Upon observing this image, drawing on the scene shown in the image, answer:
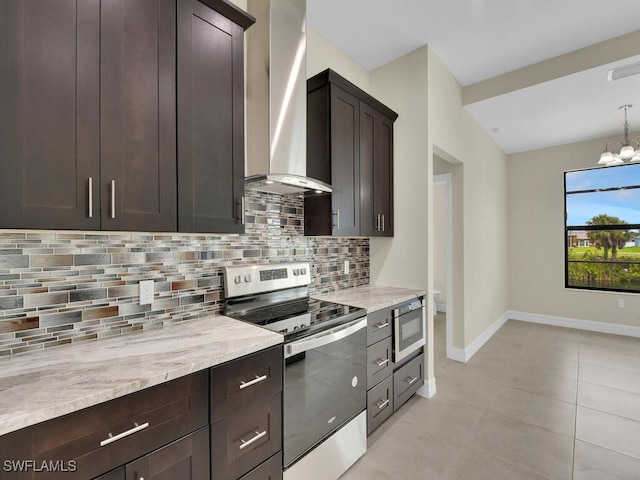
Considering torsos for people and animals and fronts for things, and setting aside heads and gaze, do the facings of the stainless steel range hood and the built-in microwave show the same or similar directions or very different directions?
same or similar directions

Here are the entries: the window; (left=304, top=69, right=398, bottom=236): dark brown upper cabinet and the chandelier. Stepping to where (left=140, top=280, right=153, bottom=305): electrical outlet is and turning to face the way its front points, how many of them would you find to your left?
3

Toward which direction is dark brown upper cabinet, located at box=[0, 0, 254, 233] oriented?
toward the camera

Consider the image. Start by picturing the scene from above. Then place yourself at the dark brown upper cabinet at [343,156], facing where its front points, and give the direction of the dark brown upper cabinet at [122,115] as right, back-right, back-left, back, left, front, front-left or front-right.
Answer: right

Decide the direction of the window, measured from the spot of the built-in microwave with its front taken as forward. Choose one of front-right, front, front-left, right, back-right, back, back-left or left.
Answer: left

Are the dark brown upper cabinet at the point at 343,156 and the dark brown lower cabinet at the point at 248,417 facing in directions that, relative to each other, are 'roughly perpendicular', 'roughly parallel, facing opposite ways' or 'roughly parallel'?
roughly parallel

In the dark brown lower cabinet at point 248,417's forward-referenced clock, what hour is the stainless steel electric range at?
The stainless steel electric range is roughly at 9 o'clock from the dark brown lower cabinet.

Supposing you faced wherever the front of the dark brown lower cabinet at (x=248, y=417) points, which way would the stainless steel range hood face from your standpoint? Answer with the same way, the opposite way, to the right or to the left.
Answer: the same way

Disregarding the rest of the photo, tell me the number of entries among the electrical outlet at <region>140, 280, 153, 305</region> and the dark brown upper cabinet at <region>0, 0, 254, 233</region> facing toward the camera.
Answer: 2

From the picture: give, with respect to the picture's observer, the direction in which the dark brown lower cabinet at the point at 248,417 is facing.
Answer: facing the viewer and to the right of the viewer

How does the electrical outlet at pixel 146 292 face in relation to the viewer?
toward the camera
